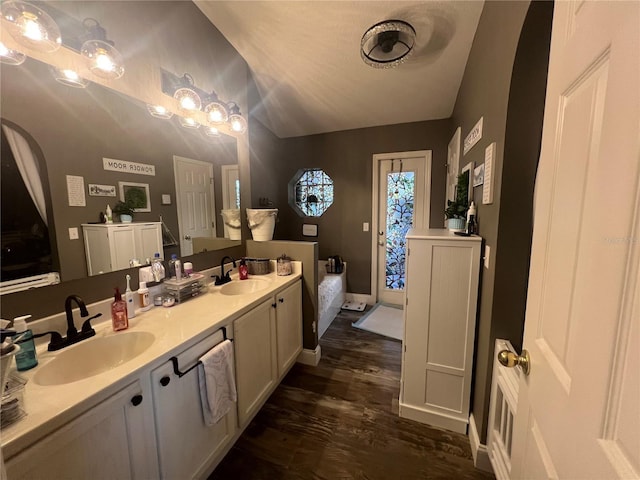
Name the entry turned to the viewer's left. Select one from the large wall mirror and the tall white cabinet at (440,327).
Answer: the tall white cabinet

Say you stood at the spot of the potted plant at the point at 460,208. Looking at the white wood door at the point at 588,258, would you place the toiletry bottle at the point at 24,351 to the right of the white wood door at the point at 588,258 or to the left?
right

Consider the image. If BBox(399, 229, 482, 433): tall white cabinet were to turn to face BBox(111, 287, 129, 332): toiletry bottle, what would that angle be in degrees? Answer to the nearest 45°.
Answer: approximately 45° to its left

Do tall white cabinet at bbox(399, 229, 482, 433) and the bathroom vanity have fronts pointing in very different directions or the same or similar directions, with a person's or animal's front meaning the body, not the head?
very different directions

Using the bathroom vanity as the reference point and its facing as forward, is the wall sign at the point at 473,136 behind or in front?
in front

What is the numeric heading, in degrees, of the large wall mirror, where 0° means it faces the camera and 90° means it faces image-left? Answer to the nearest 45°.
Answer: approximately 315°

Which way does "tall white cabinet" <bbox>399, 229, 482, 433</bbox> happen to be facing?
to the viewer's left
